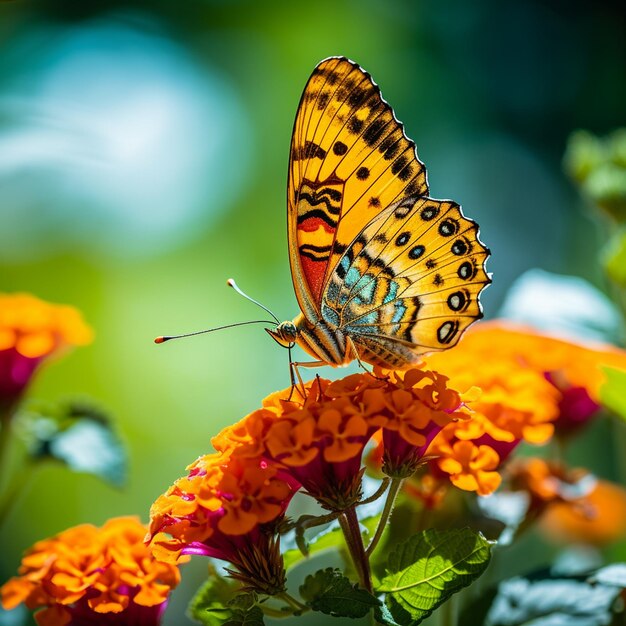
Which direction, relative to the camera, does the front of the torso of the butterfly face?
to the viewer's left
